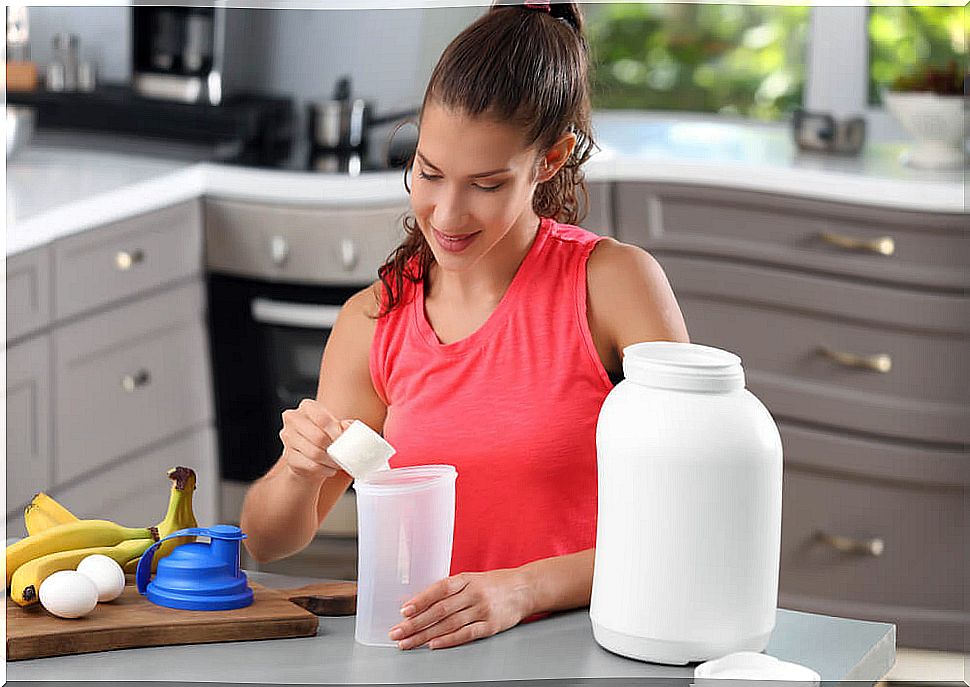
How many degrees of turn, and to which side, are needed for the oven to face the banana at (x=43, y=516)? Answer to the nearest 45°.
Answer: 0° — it already faces it

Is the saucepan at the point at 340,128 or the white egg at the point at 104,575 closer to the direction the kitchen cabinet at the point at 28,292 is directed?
the white egg

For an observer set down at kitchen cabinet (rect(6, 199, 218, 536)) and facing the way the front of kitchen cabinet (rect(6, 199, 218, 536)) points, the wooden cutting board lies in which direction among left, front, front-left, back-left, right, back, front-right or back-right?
front-right

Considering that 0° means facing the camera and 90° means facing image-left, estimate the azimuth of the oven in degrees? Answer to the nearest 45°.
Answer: approximately 0°

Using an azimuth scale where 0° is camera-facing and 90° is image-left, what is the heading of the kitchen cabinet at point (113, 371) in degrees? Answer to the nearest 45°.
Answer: approximately 315°

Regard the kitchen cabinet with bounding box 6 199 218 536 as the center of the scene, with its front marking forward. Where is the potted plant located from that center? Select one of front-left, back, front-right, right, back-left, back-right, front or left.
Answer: front-left

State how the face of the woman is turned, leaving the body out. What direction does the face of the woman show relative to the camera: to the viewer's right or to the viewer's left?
to the viewer's left

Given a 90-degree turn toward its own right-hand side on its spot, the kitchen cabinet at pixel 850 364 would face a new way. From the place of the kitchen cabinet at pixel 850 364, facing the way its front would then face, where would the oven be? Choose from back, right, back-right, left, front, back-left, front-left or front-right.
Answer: front-left
